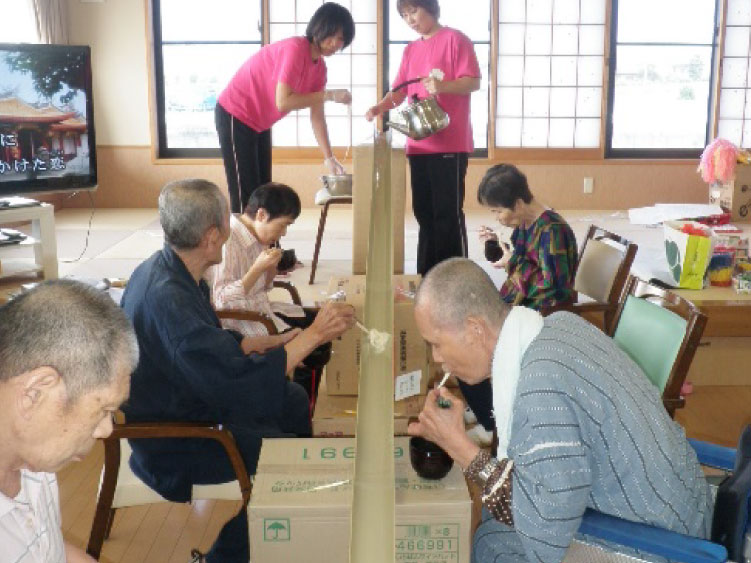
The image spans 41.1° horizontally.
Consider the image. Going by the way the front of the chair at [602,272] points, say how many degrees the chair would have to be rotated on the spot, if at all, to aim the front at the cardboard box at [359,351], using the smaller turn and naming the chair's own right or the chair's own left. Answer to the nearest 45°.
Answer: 0° — it already faces it

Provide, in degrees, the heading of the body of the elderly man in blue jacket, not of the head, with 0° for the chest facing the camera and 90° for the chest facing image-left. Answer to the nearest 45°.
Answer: approximately 225°

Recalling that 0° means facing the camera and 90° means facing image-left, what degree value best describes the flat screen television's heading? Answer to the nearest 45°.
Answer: approximately 315°

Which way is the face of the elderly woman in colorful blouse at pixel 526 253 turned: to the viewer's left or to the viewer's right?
to the viewer's left

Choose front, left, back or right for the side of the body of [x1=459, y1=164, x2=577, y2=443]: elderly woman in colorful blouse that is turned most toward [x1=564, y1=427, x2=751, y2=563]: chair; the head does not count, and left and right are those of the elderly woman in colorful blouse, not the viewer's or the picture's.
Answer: left

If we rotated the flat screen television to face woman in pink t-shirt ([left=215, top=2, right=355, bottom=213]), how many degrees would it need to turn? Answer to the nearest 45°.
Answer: approximately 90° to its left

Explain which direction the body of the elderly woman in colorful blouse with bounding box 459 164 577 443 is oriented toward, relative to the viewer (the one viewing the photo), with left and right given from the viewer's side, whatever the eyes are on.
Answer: facing to the left of the viewer

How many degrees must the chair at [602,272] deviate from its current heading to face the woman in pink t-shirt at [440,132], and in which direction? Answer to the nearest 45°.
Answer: approximately 90° to its right

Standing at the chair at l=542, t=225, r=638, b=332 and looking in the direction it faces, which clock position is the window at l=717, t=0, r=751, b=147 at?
The window is roughly at 5 o'clock from the chair.

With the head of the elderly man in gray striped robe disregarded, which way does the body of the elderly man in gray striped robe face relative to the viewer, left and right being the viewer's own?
facing to the left of the viewer
